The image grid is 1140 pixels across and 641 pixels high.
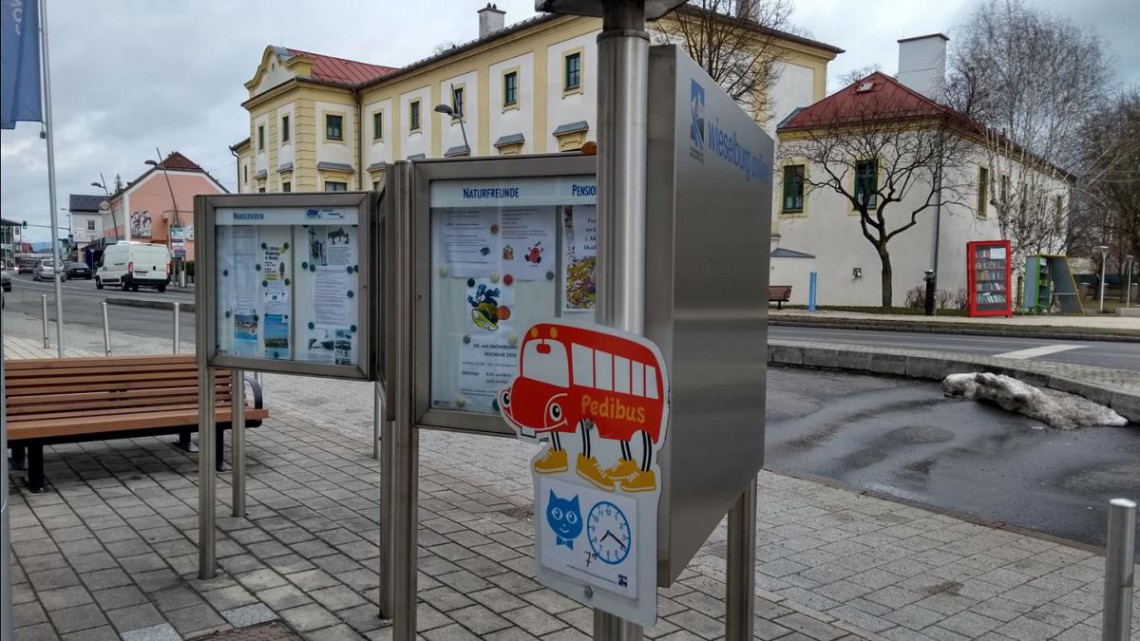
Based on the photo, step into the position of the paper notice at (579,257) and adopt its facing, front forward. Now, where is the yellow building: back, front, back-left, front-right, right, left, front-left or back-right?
back

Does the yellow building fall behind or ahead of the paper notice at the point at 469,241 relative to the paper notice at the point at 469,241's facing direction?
behind

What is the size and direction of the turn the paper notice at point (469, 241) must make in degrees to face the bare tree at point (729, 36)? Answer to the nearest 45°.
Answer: approximately 180°

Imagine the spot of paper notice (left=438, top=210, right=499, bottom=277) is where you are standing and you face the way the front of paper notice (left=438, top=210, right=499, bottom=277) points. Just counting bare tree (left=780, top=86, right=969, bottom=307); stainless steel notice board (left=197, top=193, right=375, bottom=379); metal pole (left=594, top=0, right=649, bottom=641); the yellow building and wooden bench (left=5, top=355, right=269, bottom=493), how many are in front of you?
1

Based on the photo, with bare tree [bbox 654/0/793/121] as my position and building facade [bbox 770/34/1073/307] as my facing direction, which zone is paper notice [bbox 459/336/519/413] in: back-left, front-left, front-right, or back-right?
back-right

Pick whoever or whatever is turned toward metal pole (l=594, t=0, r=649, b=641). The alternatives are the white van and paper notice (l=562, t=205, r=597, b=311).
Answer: the paper notice

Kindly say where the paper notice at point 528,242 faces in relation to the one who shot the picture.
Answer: facing the viewer

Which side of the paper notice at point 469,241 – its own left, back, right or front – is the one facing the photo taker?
front
